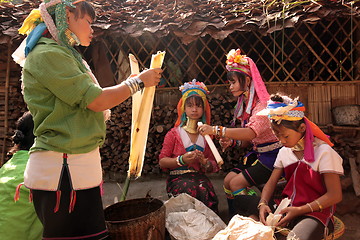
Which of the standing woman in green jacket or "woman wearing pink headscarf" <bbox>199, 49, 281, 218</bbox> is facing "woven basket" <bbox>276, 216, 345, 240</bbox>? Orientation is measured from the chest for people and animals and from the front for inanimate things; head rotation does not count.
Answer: the standing woman in green jacket

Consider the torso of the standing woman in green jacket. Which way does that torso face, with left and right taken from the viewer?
facing to the right of the viewer

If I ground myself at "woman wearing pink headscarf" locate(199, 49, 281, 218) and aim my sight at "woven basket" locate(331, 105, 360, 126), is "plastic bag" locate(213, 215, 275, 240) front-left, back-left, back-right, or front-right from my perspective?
back-right

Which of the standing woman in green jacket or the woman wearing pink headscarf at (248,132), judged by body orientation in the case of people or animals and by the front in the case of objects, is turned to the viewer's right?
the standing woman in green jacket

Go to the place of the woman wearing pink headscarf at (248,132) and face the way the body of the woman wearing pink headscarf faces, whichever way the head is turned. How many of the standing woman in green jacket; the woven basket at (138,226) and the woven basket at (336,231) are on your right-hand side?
0

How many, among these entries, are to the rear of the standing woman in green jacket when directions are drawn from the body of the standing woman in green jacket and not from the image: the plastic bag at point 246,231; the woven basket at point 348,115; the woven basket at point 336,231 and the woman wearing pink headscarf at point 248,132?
0

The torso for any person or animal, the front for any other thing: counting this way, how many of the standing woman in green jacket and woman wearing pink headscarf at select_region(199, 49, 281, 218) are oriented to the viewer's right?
1

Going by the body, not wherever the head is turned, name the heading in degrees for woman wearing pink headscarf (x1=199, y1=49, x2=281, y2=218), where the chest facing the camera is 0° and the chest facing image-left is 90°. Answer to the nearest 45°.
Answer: approximately 90°

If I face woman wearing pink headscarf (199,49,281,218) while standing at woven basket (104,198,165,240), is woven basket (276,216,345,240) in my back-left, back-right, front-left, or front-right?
front-right

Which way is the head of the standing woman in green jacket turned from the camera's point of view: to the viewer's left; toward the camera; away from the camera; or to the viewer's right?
to the viewer's right

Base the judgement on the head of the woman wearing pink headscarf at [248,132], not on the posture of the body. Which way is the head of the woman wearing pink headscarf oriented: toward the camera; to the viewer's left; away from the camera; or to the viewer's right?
to the viewer's left

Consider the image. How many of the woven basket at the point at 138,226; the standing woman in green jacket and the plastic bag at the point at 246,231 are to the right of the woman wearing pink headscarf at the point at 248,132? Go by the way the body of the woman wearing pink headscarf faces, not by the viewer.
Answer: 0

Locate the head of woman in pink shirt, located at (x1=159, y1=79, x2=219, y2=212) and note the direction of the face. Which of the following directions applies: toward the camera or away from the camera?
toward the camera
